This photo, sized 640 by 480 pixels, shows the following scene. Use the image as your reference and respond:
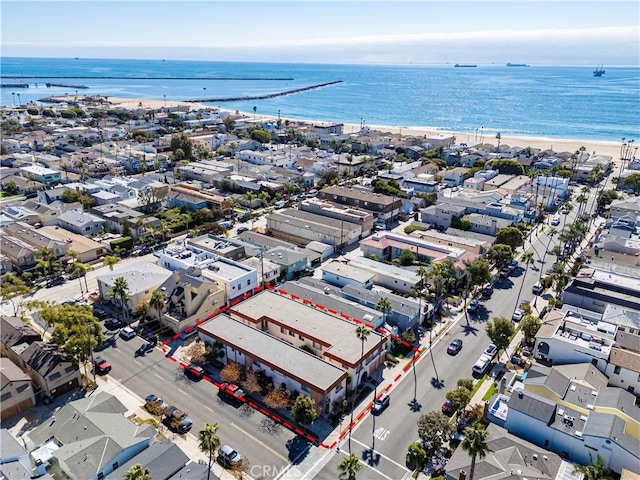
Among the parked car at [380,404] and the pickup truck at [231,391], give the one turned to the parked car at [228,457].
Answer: the parked car at [380,404]

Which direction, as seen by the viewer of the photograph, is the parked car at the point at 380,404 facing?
facing the viewer and to the left of the viewer

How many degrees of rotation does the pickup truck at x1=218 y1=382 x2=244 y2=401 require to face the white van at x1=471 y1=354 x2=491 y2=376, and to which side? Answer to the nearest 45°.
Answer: approximately 135° to its right

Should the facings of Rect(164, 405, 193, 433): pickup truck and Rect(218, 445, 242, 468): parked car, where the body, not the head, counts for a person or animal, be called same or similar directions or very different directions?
same or similar directions

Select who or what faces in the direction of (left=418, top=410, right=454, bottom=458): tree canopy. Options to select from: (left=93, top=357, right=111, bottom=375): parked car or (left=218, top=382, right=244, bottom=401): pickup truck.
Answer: the parked car

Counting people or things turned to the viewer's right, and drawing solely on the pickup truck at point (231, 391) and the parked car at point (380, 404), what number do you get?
0

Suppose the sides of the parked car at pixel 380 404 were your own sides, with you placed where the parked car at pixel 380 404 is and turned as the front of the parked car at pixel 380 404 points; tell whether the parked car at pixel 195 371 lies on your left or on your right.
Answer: on your right

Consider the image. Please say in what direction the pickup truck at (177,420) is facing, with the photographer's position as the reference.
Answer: facing the viewer and to the right of the viewer

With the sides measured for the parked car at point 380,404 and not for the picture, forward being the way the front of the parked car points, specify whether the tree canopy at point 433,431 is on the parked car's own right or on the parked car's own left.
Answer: on the parked car's own left

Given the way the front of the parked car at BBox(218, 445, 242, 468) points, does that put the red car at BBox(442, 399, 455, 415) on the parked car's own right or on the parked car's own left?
on the parked car's own left

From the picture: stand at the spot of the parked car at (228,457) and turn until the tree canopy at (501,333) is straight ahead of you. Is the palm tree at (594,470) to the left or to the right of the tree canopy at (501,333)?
right

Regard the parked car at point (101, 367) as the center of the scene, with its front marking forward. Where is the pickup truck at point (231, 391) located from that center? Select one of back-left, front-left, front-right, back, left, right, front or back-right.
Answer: front

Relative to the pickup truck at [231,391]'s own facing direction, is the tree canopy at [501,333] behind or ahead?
behind

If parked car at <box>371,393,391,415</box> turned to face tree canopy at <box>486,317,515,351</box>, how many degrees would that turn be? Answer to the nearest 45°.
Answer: approximately 180°

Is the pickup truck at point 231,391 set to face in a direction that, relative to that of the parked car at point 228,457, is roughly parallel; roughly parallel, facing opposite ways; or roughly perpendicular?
roughly parallel, facing opposite ways

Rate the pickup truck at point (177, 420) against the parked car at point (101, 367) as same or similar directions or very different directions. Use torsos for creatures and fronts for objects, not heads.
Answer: same or similar directions

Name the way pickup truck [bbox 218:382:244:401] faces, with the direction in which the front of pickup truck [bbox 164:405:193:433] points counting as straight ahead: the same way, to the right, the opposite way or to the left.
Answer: the opposite way

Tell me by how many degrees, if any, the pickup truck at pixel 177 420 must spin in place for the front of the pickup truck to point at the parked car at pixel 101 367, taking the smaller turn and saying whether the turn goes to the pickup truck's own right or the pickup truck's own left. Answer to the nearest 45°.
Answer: approximately 180°

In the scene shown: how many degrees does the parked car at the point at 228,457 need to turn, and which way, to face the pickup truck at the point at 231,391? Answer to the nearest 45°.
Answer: approximately 135° to its left

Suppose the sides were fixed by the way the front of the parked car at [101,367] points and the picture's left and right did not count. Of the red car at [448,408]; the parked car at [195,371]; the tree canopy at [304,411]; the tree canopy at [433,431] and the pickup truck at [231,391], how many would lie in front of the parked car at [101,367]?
5

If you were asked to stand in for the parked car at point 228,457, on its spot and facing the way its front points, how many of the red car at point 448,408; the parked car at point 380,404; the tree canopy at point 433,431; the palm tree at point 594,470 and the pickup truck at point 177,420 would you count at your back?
1
